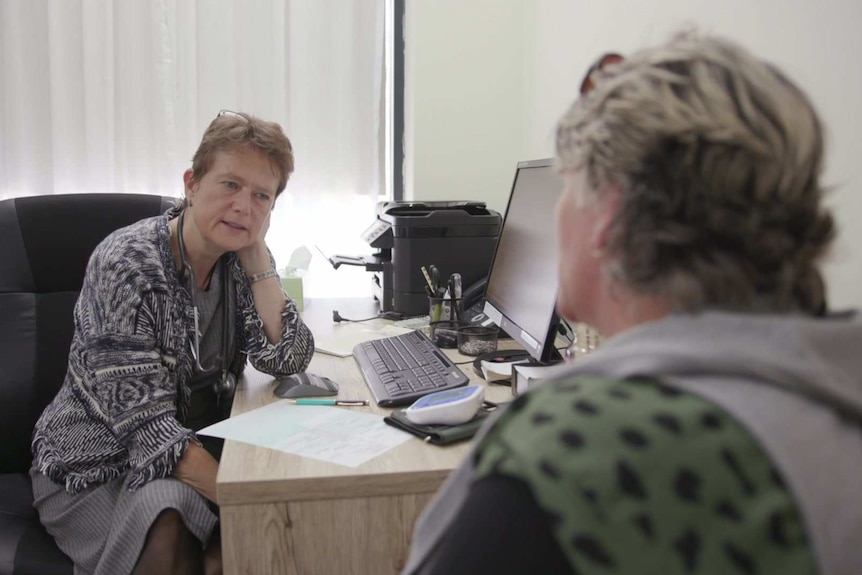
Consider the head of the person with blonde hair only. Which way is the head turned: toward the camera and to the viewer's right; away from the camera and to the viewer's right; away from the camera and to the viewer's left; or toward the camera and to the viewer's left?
away from the camera and to the viewer's left

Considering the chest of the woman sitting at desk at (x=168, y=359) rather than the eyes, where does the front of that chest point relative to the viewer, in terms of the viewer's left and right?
facing the viewer and to the right of the viewer

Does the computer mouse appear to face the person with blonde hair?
no

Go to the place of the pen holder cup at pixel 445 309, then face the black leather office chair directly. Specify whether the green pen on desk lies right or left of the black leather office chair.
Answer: left

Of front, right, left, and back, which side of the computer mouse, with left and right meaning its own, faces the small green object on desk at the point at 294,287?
left

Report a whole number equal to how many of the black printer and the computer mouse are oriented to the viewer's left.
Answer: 1

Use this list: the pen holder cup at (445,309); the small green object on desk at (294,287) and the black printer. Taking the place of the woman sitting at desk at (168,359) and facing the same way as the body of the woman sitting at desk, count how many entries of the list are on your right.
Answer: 0

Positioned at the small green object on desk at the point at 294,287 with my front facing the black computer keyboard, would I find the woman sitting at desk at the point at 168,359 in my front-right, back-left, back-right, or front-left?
front-right

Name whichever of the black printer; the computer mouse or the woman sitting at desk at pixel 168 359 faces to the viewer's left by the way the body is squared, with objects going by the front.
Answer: the black printer

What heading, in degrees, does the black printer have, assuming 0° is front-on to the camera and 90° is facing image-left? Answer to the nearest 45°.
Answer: approximately 90°

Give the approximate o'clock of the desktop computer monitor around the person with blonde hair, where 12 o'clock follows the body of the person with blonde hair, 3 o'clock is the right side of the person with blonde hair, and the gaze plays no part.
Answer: The desktop computer monitor is roughly at 1 o'clock from the person with blonde hair.

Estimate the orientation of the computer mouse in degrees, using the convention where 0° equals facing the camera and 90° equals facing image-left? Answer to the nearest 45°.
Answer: approximately 270°

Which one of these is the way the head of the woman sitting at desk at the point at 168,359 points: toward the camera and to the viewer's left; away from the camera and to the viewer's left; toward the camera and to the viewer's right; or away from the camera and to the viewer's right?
toward the camera and to the viewer's right

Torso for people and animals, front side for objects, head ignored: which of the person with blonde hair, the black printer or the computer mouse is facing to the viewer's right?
the computer mouse

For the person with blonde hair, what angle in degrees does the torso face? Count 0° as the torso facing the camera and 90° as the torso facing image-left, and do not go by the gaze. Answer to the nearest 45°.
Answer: approximately 135°
